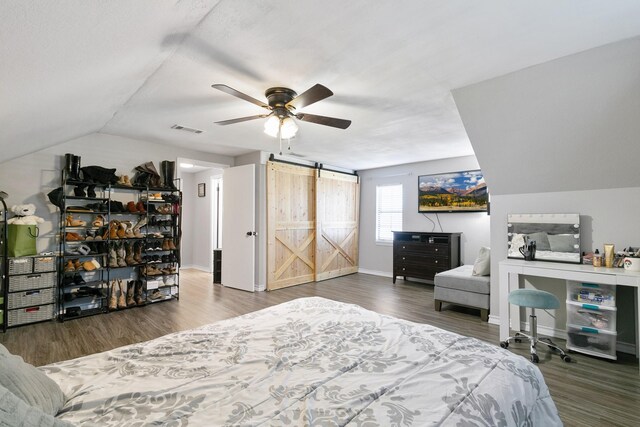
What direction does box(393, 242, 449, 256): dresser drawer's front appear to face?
toward the camera

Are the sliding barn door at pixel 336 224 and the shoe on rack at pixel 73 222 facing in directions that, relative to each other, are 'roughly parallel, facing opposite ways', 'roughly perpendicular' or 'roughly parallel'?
roughly perpendicular

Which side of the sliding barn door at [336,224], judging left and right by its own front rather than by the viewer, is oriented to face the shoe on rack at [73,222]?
right

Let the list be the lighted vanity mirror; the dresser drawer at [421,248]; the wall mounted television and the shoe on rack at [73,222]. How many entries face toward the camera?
3

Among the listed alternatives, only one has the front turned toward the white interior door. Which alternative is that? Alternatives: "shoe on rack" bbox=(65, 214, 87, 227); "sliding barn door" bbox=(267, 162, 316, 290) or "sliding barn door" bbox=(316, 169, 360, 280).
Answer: the shoe on rack

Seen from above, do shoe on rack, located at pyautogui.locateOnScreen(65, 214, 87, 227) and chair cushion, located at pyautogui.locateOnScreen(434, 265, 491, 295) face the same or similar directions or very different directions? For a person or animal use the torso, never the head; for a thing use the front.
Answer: very different directions

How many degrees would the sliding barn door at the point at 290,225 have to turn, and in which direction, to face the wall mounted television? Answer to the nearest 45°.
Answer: approximately 45° to its left

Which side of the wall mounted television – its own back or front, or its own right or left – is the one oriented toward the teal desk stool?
front

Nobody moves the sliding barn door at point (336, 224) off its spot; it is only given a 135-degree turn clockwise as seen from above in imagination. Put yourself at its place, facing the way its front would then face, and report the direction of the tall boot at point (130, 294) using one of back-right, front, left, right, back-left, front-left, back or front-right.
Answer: front-left

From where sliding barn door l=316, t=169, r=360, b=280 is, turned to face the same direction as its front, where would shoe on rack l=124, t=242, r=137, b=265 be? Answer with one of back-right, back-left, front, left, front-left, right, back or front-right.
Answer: right
